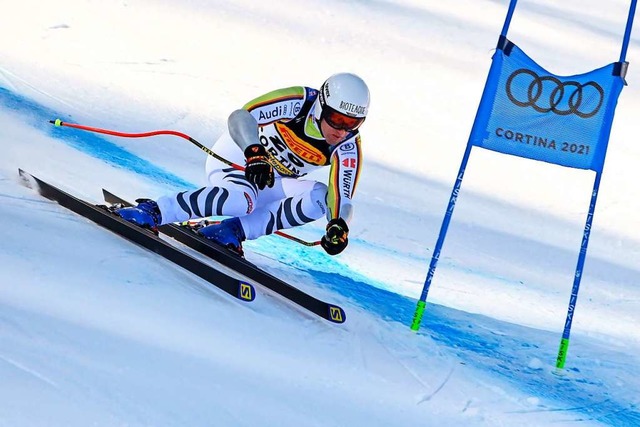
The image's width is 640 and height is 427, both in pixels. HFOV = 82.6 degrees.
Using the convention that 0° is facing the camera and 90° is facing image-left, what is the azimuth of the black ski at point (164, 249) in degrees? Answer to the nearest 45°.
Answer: approximately 315°

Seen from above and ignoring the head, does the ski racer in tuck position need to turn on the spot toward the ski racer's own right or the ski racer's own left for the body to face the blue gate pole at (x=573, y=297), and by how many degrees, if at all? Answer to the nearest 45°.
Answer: approximately 45° to the ski racer's own left

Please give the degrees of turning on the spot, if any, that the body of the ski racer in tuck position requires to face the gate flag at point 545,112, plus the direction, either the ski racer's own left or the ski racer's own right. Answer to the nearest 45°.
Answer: approximately 45° to the ski racer's own left

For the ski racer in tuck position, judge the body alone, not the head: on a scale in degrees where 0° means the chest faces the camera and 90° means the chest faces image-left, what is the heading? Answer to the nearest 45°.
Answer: approximately 315°

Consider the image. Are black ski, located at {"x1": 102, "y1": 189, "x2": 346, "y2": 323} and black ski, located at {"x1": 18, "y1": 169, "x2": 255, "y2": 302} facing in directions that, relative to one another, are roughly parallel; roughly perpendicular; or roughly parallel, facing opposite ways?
roughly parallel
